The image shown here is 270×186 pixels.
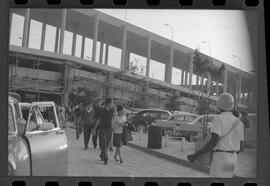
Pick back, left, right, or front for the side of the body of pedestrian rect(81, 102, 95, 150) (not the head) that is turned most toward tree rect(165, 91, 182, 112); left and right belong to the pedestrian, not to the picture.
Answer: back

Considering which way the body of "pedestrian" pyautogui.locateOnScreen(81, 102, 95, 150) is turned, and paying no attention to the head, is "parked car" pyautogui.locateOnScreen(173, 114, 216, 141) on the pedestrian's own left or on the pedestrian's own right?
on the pedestrian's own left

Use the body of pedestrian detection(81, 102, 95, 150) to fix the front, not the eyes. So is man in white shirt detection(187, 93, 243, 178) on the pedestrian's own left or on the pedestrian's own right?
on the pedestrian's own left

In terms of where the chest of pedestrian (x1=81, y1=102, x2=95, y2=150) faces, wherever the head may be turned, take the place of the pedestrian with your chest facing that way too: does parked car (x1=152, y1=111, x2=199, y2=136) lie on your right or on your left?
on your left

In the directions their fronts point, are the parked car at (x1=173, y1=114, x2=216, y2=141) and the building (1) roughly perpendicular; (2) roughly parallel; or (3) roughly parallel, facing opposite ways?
roughly perpendicular
